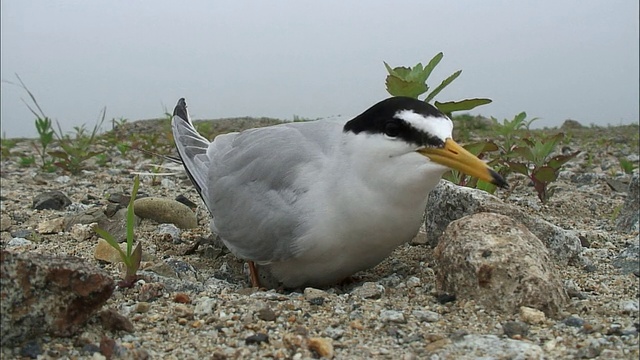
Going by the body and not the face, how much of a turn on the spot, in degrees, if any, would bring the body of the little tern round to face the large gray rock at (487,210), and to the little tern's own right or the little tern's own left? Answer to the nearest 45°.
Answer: approximately 45° to the little tern's own left

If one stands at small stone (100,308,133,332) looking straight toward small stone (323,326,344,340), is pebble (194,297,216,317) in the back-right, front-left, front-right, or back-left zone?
front-left

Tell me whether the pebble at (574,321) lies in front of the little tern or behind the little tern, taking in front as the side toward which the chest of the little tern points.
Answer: in front

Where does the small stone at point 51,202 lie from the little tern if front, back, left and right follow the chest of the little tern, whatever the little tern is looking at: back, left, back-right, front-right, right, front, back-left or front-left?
back

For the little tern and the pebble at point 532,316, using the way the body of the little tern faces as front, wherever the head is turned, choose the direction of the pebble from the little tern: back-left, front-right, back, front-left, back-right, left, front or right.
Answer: front

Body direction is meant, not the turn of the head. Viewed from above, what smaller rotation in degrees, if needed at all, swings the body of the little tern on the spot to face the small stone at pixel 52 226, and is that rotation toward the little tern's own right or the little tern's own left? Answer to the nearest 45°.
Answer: approximately 180°

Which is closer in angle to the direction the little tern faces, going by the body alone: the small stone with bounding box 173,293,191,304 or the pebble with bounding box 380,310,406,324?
the pebble

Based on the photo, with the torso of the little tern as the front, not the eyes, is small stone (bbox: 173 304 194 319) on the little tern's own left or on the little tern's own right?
on the little tern's own right

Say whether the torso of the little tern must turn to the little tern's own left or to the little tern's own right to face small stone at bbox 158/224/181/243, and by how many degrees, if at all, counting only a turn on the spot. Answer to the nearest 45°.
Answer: approximately 180°

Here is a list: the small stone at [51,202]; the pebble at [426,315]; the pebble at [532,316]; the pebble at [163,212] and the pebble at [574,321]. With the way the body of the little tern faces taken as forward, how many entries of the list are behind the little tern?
2

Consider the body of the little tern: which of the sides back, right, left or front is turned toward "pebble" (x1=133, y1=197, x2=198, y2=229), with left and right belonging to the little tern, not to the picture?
back

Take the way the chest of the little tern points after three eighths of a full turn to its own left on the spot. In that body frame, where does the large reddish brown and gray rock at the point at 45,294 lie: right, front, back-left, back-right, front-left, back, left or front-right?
back-left

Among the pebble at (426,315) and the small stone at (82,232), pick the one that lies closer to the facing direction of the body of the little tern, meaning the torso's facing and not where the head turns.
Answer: the pebble

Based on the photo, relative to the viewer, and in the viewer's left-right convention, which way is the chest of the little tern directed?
facing the viewer and to the right of the viewer

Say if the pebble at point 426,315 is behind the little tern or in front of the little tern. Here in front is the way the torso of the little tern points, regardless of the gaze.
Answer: in front

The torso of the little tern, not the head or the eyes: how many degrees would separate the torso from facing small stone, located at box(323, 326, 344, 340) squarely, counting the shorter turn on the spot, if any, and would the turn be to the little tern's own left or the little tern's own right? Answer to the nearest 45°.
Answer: approximately 45° to the little tern's own right

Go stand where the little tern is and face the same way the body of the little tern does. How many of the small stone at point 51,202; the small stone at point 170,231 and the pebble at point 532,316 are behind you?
2
